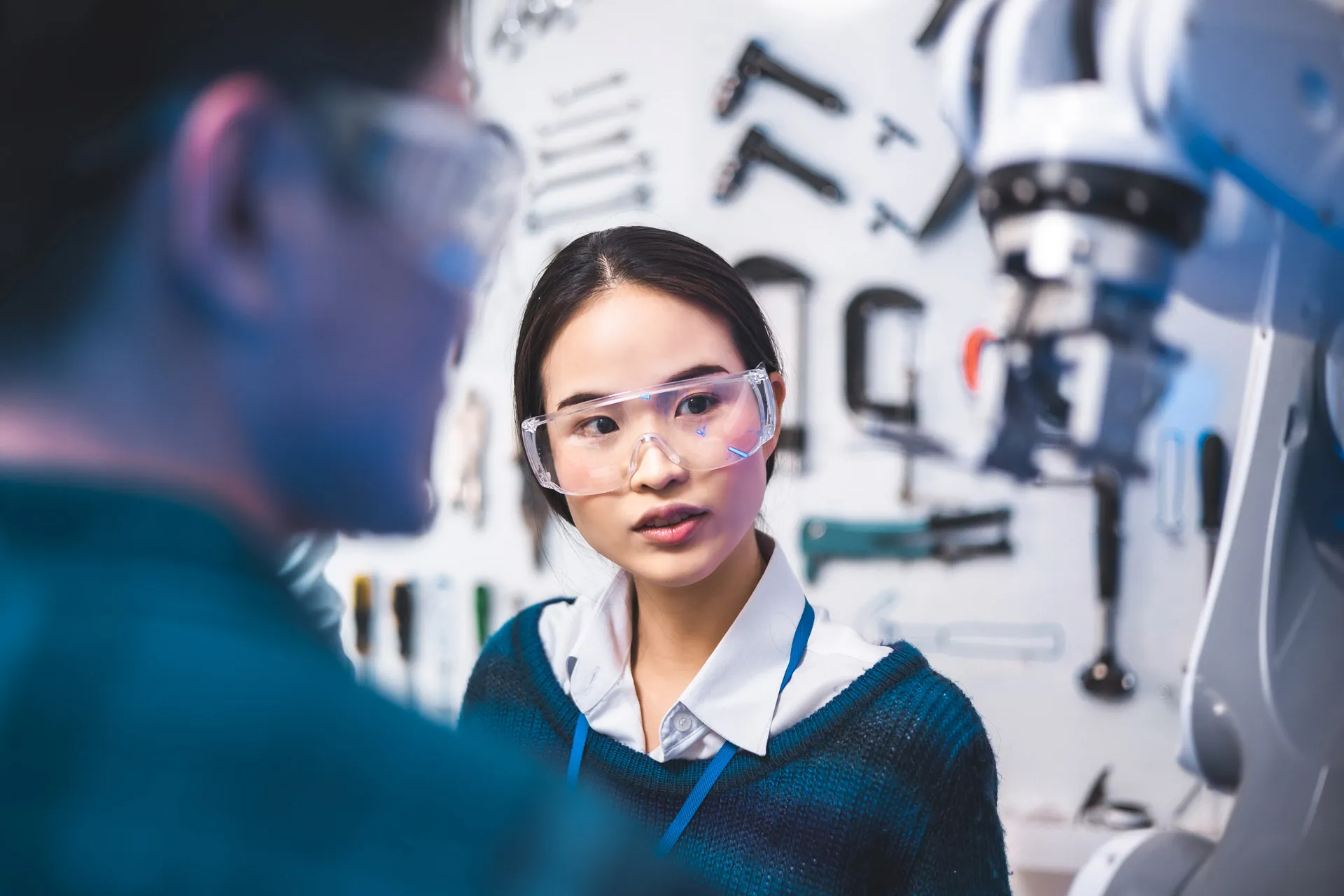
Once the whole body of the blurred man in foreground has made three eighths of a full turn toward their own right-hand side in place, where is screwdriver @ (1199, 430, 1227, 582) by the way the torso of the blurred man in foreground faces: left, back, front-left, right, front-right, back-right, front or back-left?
back-left

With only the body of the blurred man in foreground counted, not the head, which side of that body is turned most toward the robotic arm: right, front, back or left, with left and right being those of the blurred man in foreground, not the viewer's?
front

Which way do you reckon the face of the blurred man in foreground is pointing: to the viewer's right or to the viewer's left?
to the viewer's right

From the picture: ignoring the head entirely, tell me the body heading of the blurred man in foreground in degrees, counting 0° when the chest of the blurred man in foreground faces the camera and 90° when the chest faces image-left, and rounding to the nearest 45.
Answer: approximately 225°

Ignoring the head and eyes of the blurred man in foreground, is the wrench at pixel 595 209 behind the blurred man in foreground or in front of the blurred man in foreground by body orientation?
in front

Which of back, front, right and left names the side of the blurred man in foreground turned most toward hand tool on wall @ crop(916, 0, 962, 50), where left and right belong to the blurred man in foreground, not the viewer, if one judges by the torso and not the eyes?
front

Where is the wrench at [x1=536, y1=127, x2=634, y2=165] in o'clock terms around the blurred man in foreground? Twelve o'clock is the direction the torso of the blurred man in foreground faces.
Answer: The wrench is roughly at 11 o'clock from the blurred man in foreground.

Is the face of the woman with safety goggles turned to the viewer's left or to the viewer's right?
to the viewer's left

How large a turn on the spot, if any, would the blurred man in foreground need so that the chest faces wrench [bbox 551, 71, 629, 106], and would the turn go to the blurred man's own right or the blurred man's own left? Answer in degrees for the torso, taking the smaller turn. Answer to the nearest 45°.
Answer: approximately 45° to the blurred man's own left
